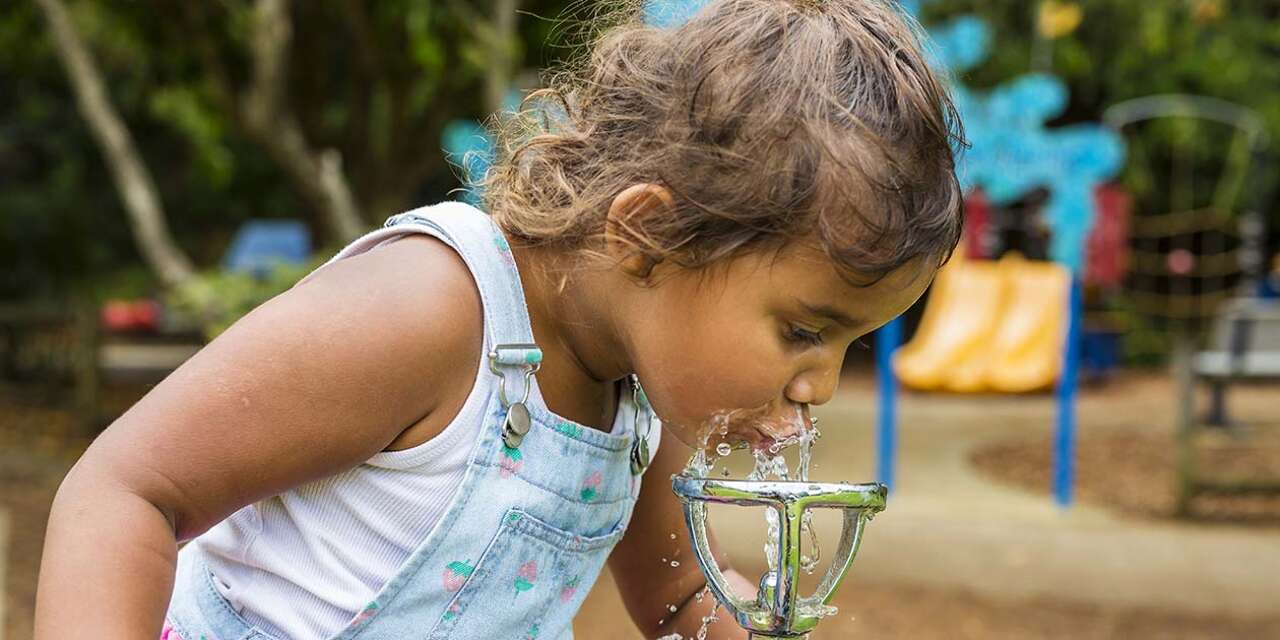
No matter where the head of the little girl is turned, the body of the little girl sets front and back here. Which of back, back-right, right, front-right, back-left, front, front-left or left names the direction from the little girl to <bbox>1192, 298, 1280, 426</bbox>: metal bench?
left

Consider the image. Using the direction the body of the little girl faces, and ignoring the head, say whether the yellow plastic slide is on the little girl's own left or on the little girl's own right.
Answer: on the little girl's own left

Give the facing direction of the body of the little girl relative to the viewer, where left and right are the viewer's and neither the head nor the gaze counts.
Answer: facing the viewer and to the right of the viewer

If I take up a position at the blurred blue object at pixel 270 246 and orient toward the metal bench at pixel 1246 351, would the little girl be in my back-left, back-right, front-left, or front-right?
front-right

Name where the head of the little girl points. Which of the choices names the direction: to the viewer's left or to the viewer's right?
to the viewer's right

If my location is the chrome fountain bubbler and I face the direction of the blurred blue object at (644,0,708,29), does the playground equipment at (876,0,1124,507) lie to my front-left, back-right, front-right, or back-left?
front-right

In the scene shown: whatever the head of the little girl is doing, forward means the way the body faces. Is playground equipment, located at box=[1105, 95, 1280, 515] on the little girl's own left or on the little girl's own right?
on the little girl's own left
